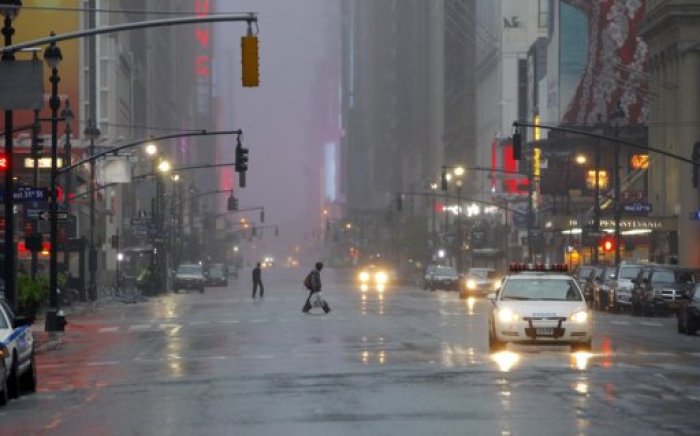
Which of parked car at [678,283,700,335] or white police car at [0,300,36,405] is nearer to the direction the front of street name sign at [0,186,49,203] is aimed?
the white police car

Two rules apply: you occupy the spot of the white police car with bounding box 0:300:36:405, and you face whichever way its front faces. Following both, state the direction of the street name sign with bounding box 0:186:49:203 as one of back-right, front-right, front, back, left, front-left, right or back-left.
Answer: back-right

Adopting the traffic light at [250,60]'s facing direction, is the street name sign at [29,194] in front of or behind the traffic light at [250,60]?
in front

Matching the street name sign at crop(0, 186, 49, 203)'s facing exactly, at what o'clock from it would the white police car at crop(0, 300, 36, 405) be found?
The white police car is roughly at 12 o'clock from the street name sign.

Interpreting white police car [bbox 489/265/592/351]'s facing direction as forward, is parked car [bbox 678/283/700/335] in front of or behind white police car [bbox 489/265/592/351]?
behind
